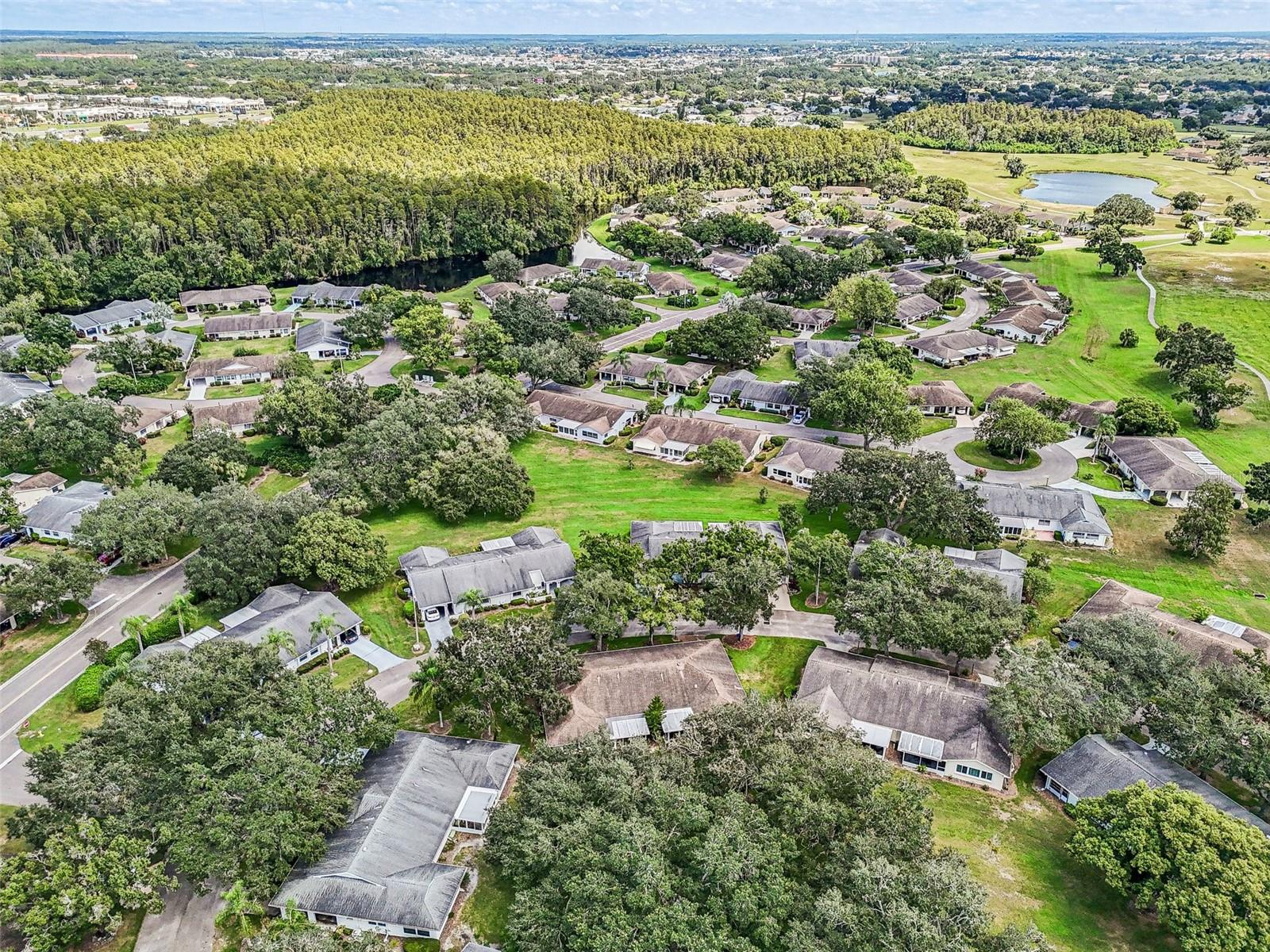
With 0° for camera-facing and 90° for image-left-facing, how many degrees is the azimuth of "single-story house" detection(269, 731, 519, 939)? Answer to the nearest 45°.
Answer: approximately 90°

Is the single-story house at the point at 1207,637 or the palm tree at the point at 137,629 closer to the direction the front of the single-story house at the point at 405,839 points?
the palm tree

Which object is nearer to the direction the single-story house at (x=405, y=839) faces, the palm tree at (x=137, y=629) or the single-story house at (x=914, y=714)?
the palm tree

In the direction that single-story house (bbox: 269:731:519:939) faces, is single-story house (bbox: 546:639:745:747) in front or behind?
behind

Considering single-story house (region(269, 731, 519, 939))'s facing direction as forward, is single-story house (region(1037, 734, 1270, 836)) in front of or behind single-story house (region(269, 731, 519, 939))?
behind

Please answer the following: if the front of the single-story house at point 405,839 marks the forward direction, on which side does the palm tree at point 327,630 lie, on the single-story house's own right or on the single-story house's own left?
on the single-story house's own right

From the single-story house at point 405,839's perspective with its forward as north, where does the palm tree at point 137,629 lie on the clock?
The palm tree is roughly at 2 o'clock from the single-story house.
